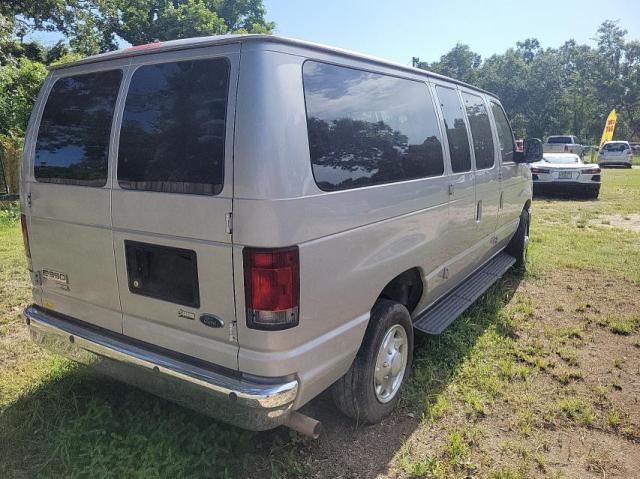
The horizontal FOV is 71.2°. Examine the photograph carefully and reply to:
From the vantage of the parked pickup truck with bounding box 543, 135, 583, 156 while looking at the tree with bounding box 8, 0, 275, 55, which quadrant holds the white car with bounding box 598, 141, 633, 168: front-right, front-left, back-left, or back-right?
back-left

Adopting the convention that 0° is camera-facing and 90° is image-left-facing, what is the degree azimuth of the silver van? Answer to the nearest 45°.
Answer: approximately 225°

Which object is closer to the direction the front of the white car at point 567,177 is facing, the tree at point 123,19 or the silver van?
the tree

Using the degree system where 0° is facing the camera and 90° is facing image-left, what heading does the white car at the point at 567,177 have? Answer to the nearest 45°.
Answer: approximately 180°

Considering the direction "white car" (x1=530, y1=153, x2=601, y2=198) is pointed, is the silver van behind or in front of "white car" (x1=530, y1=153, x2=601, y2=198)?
behind

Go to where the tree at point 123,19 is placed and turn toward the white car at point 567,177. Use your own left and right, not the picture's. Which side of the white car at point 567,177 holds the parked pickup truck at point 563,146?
left

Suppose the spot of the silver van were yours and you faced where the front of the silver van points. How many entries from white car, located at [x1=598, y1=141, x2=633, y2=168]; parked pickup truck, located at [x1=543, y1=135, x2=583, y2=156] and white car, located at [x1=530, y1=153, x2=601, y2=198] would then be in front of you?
3

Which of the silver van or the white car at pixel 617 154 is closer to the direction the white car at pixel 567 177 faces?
the white car

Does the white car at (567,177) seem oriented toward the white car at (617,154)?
yes

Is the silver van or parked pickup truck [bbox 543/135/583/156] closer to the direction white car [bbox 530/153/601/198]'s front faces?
the parked pickup truck

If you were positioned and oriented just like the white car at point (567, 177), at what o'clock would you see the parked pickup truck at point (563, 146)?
The parked pickup truck is roughly at 12 o'clock from the white car.
